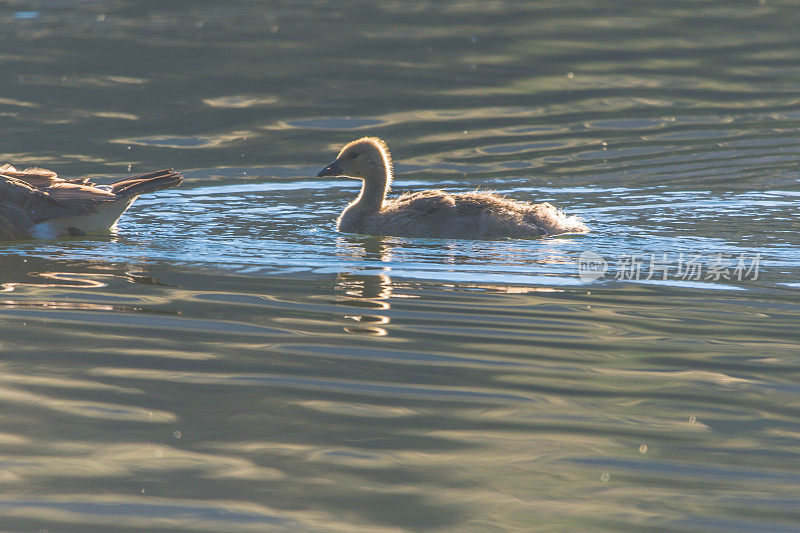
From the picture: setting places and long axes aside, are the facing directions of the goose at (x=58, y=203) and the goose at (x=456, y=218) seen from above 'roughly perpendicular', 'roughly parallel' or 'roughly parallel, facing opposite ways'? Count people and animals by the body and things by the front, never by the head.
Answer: roughly parallel

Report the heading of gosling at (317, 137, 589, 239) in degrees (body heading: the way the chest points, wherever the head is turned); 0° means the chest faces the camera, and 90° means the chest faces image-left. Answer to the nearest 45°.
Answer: approximately 90°

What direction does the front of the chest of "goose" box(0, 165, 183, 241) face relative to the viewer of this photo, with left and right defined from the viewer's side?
facing to the left of the viewer
